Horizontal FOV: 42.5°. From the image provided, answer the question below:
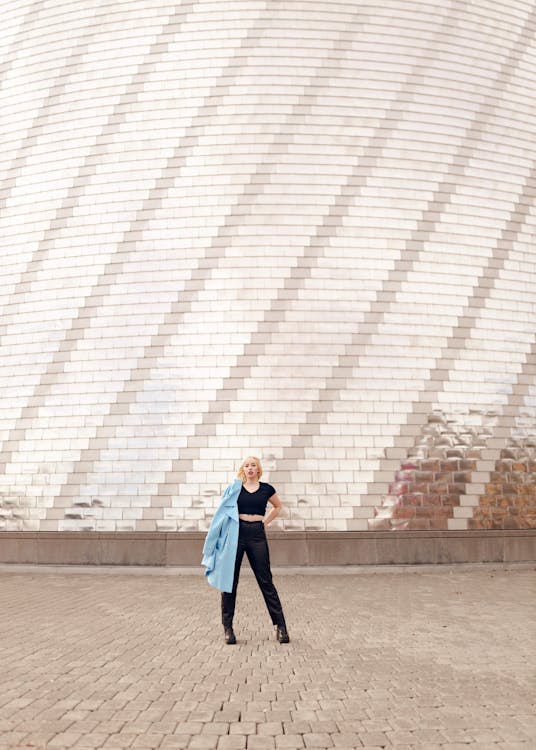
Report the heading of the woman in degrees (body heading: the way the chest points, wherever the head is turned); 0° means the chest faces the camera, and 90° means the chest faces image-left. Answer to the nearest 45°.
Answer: approximately 0°
